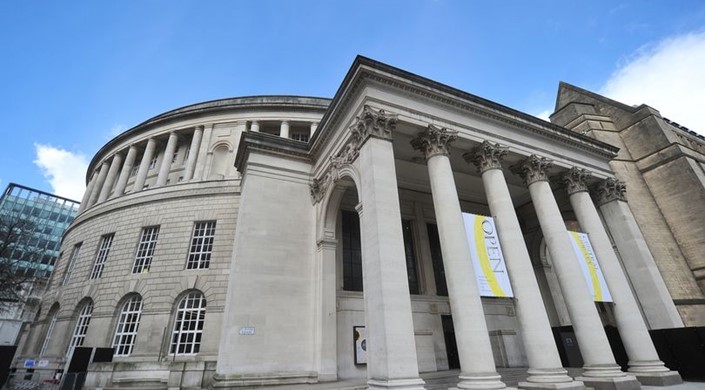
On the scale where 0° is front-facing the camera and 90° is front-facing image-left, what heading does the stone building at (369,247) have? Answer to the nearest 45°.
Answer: approximately 315°
